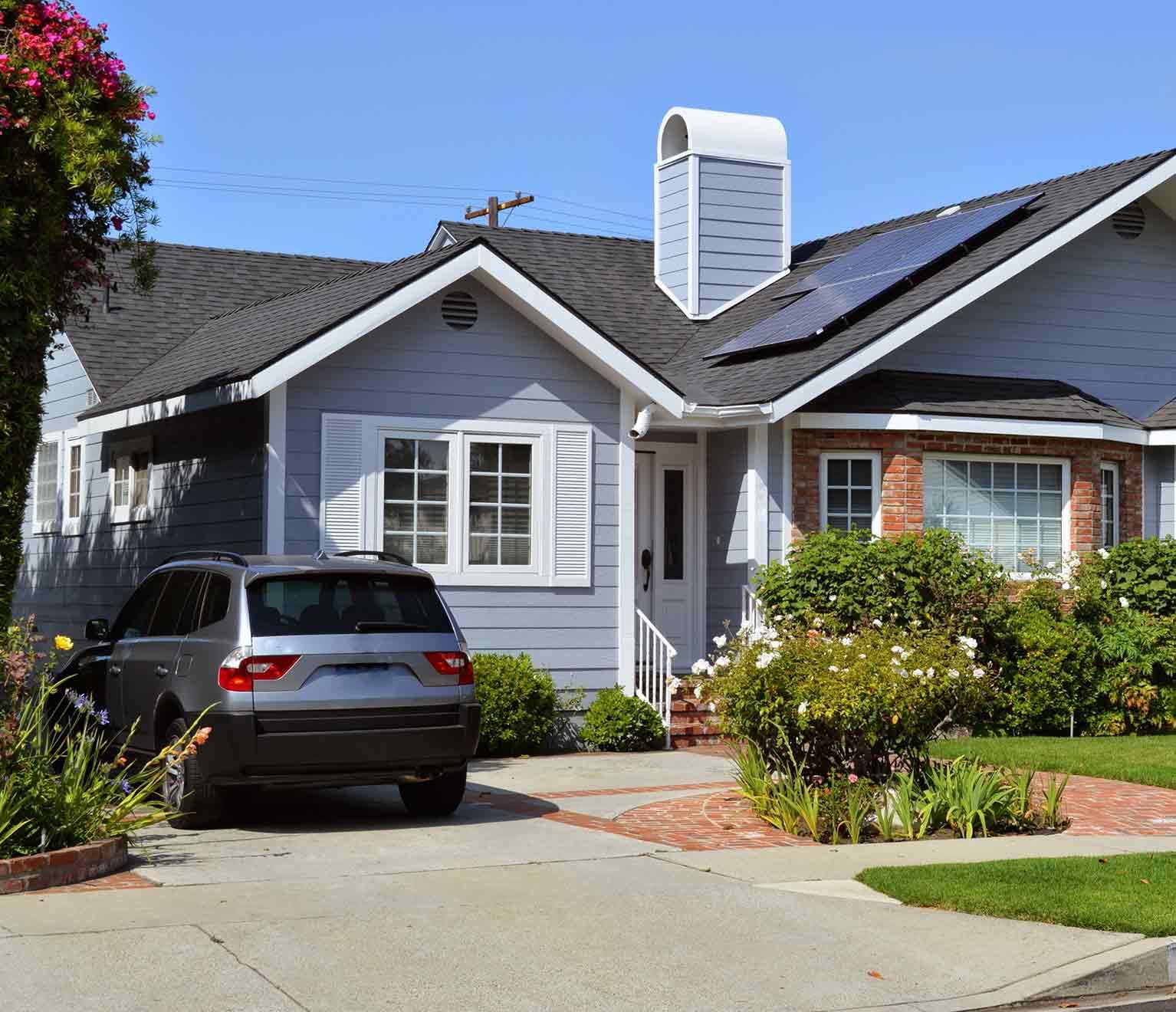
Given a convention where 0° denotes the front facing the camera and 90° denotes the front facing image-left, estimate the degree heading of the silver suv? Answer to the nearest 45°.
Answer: approximately 135°

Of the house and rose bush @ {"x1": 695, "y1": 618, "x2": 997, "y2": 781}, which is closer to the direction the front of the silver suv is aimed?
the house

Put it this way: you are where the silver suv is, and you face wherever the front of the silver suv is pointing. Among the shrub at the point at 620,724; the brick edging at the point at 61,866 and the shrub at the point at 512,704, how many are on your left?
1

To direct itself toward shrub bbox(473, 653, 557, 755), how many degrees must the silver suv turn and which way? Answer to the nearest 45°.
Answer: approximately 90° to its right

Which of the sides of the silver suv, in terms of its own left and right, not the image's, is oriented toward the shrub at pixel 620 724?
right

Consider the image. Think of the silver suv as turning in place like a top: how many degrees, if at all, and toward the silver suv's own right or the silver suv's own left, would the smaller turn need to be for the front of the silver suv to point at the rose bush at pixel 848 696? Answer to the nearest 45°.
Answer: approximately 135° to the silver suv's own right

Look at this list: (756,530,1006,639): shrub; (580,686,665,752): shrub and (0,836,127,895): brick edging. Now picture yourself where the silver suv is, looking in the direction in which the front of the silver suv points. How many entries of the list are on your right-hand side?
2

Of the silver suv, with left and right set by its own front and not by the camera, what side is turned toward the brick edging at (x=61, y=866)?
back
